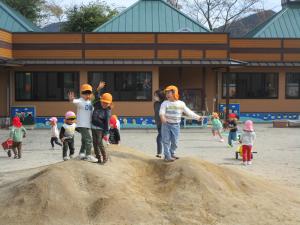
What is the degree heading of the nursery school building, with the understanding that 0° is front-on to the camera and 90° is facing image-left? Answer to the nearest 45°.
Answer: approximately 0°
